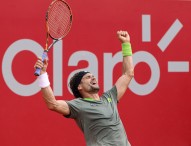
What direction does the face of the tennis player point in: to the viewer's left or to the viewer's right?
to the viewer's right

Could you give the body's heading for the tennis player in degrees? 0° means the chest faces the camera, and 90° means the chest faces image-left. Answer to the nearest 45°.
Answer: approximately 315°
